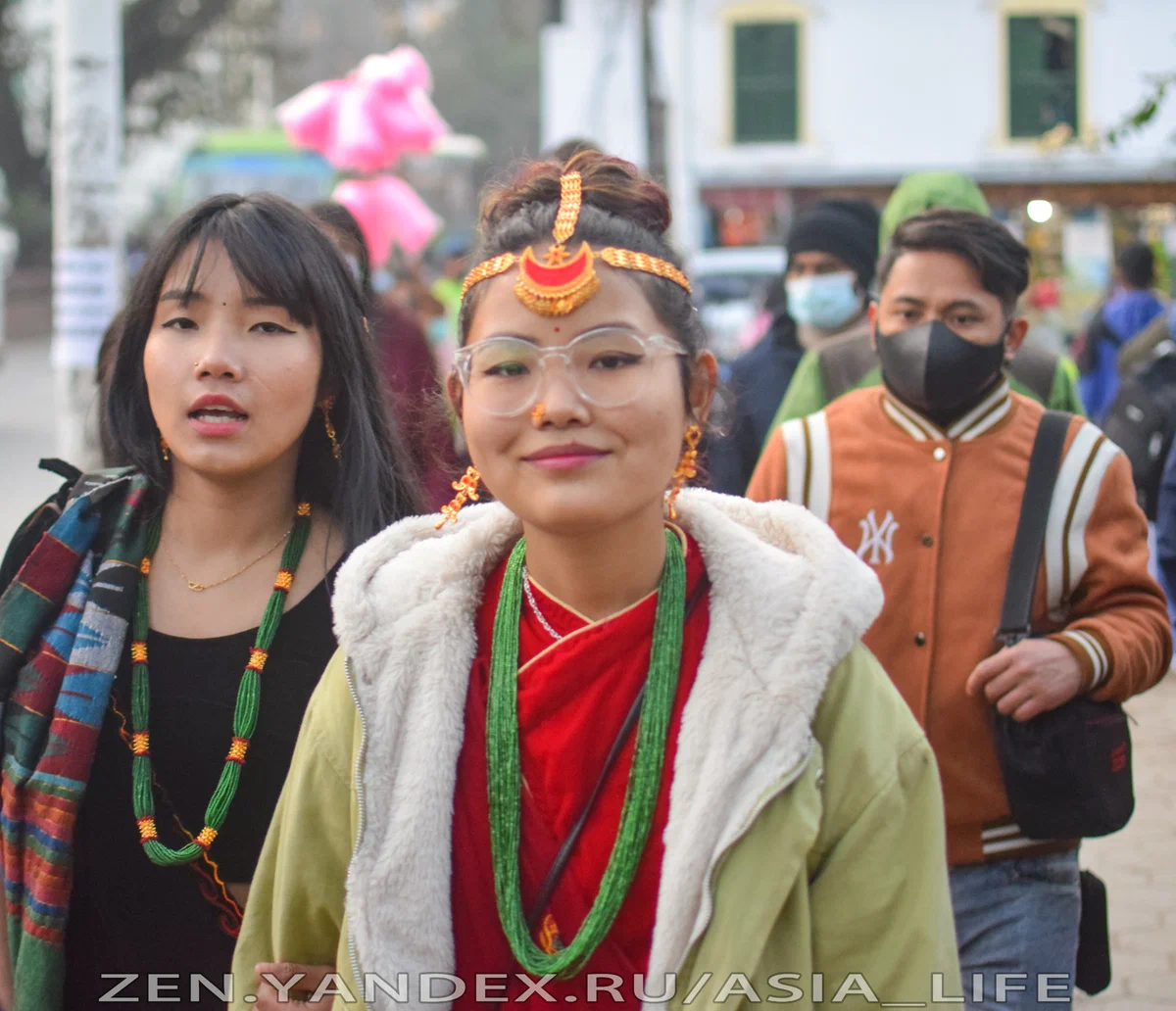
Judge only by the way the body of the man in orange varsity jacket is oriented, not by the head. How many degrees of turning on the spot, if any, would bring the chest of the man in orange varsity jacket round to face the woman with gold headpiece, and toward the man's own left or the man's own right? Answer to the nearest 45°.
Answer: approximately 45° to the man's own right

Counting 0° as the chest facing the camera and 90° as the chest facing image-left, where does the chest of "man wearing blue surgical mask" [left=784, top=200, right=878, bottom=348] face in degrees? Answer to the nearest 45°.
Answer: approximately 45°

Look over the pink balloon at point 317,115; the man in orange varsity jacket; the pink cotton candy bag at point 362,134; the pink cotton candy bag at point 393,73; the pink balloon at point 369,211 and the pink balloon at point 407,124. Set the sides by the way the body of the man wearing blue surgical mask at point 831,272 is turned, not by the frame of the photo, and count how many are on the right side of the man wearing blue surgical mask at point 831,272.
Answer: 5

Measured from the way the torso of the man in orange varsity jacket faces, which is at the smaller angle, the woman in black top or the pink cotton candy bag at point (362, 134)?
the woman in black top

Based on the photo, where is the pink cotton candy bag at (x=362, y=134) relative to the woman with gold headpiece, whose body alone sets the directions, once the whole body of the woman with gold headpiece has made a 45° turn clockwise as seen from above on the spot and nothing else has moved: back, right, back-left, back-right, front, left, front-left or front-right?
back-right

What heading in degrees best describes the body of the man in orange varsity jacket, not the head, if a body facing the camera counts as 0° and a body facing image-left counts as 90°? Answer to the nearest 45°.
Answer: approximately 0°

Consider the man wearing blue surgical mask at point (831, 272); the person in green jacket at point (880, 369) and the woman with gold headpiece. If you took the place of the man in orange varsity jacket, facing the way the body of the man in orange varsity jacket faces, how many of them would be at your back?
2

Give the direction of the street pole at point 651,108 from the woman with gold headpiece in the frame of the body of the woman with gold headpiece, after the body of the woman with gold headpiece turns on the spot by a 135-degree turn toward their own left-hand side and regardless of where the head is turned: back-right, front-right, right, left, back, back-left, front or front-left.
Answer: front-left
